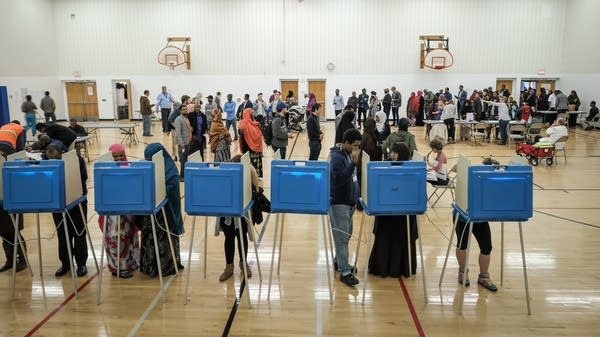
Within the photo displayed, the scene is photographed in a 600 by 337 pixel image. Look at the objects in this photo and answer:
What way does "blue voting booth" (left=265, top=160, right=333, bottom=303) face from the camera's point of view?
away from the camera

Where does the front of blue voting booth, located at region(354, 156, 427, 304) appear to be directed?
away from the camera

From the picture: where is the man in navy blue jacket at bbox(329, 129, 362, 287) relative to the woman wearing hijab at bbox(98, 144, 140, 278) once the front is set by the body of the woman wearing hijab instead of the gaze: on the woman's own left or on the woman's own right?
on the woman's own left

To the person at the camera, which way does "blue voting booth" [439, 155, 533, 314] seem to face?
facing away from the viewer

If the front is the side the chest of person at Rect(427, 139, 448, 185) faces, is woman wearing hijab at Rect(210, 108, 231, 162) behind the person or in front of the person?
in front

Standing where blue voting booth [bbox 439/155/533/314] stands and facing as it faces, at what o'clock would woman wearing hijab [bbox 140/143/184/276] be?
The woman wearing hijab is roughly at 9 o'clock from the blue voting booth.

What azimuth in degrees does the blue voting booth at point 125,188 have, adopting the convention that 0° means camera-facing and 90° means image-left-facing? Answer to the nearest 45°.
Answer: approximately 180°

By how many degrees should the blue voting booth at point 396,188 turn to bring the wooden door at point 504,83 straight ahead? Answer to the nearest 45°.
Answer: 0° — it already faces it
